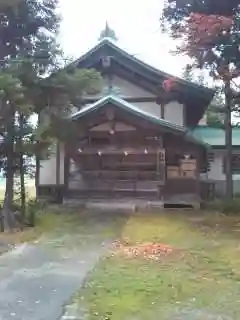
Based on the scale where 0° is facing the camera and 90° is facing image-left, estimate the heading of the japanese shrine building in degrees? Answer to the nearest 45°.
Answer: approximately 0°
